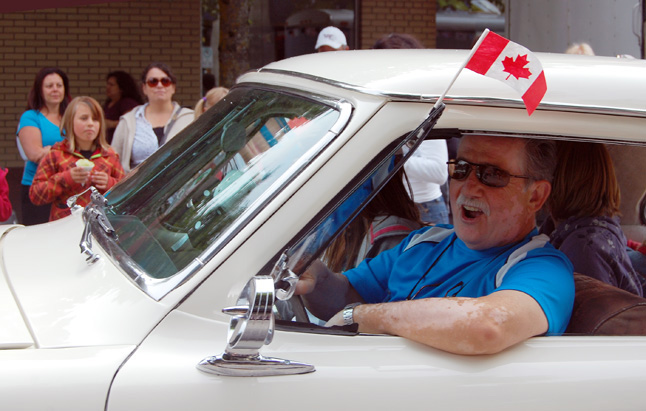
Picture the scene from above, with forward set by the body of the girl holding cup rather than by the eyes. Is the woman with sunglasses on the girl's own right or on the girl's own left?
on the girl's own left

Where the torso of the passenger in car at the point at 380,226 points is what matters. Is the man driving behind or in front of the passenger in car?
behind

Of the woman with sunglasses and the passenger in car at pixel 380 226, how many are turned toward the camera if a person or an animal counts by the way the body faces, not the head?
1

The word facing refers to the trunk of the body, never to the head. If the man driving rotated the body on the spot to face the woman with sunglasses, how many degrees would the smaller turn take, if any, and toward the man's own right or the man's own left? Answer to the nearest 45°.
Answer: approximately 90° to the man's own right

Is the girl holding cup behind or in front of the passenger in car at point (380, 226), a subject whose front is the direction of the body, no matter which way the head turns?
in front

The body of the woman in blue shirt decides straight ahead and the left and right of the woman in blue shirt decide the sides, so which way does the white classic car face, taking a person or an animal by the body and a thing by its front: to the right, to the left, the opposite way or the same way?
to the right

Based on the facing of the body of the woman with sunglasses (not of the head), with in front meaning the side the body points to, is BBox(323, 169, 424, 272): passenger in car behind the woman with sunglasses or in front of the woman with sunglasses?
in front

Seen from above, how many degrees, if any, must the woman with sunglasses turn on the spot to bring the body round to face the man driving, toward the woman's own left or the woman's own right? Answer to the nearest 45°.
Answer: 0° — they already face them

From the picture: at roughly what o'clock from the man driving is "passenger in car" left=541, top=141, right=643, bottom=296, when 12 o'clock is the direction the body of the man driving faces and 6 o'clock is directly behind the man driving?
The passenger in car is roughly at 6 o'clock from the man driving.

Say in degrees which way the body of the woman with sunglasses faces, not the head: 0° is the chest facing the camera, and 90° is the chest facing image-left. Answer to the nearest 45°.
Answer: approximately 0°
